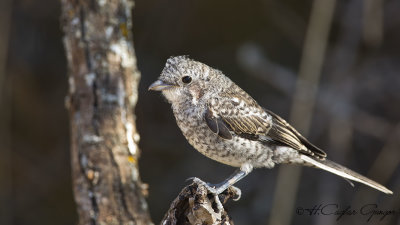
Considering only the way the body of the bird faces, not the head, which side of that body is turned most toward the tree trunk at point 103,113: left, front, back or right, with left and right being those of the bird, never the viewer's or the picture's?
front

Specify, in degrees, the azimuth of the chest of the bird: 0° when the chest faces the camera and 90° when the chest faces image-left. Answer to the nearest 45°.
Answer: approximately 90°
